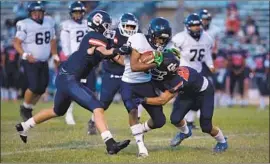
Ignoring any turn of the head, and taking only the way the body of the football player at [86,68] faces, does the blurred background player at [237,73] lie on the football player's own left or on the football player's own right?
on the football player's own left

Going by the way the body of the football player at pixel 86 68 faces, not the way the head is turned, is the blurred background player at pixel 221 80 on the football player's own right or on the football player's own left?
on the football player's own left

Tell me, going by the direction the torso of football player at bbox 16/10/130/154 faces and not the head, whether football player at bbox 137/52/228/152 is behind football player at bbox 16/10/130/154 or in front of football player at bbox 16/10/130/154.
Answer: in front

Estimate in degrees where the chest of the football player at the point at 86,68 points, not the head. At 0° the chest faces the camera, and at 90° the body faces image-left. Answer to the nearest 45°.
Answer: approximately 270°
